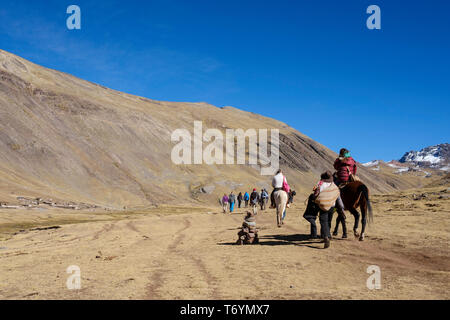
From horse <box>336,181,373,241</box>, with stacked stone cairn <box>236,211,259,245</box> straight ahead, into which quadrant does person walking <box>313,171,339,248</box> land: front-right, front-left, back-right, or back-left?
front-left

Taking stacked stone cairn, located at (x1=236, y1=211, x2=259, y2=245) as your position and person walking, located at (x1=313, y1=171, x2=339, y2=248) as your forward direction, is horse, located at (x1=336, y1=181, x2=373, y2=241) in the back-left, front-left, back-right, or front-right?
front-left

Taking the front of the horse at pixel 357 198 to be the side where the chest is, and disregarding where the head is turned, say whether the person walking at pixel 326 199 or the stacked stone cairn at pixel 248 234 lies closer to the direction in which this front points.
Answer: the stacked stone cairn

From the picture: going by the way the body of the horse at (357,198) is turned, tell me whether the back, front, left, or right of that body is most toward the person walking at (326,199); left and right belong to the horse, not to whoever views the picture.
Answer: left

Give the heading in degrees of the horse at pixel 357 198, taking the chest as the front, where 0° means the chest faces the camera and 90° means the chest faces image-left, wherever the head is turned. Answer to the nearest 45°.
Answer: approximately 135°

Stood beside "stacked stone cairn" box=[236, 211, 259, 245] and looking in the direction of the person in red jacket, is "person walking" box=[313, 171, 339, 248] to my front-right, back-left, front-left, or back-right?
front-right

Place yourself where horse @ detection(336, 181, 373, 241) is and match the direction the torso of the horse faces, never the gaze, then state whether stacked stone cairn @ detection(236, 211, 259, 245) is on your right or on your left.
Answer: on your left

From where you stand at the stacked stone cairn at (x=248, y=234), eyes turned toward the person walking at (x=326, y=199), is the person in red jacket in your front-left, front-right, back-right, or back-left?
front-left
